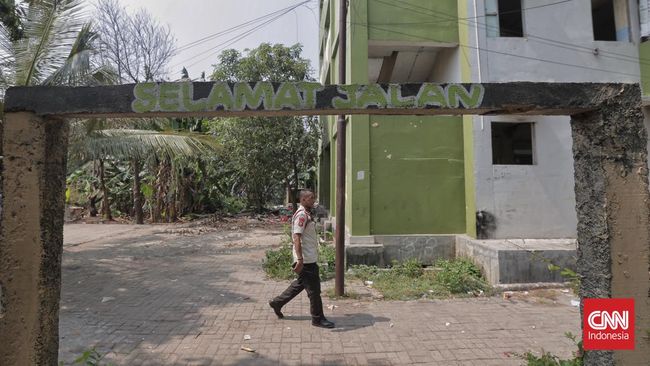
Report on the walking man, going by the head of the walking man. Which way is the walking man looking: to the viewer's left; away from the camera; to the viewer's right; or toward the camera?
to the viewer's right

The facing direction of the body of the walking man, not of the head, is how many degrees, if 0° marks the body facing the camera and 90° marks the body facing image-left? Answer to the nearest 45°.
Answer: approximately 270°

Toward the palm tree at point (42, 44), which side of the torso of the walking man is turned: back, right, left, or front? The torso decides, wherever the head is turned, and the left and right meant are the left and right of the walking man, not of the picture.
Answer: back

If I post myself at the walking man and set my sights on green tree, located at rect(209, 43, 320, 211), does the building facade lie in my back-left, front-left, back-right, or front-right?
front-right

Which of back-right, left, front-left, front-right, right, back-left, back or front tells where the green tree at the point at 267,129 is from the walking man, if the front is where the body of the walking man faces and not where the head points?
left

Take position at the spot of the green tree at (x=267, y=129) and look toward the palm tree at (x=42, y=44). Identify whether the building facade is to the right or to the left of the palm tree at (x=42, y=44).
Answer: left

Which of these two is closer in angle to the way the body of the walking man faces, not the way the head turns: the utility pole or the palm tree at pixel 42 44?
the utility pole
